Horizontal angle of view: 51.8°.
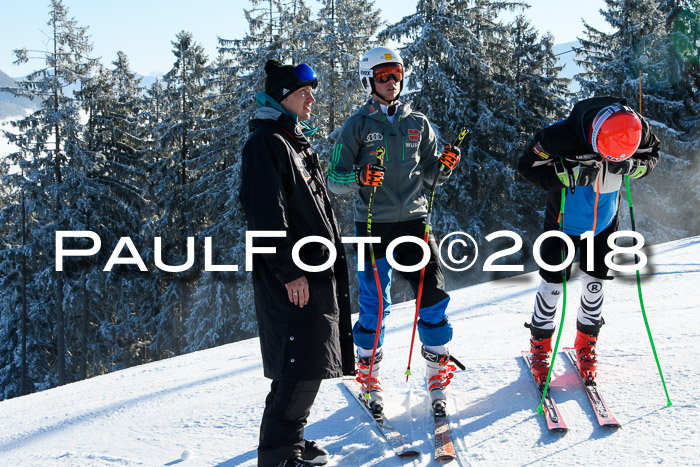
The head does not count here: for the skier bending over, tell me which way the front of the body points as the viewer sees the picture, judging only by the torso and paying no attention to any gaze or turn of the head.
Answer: toward the camera

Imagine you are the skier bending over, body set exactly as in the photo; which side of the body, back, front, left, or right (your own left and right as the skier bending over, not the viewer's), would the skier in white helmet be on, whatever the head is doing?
right

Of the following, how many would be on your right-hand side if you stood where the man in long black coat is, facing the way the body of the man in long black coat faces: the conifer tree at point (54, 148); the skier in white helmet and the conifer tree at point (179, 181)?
0

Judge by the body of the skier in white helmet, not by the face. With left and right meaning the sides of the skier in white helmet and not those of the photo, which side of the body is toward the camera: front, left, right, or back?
front

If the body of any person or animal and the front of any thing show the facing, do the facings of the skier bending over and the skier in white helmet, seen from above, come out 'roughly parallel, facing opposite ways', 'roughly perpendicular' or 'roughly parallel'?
roughly parallel

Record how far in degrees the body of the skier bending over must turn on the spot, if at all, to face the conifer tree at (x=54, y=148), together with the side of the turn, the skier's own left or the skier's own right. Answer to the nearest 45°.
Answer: approximately 135° to the skier's own right

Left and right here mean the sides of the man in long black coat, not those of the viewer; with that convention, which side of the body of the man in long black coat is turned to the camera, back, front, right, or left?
right

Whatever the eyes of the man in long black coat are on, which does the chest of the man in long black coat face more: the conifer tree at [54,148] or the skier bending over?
the skier bending over

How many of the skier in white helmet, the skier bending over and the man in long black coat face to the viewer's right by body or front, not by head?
1

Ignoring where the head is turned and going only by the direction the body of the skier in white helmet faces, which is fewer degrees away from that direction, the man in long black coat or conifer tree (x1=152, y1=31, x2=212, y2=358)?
the man in long black coat

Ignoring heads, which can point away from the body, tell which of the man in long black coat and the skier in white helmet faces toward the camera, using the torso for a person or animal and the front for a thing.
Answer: the skier in white helmet

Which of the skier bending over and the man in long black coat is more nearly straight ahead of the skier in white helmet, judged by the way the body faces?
the man in long black coat

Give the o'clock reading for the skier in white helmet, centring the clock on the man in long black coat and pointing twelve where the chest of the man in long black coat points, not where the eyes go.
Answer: The skier in white helmet is roughly at 10 o'clock from the man in long black coat.

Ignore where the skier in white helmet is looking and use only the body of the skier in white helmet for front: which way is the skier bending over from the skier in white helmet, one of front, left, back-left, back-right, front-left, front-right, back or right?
left

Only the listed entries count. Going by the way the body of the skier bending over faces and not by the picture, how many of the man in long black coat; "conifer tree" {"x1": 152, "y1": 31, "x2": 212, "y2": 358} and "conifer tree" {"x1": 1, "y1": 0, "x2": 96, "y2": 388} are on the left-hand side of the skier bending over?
0

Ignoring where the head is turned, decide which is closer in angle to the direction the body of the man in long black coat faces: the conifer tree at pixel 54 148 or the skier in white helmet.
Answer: the skier in white helmet
